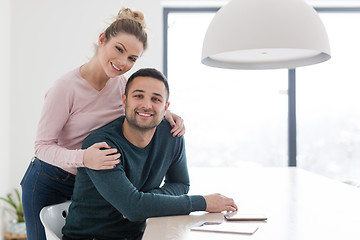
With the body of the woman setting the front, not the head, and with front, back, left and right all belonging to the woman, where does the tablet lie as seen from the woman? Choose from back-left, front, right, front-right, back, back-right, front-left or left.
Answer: front

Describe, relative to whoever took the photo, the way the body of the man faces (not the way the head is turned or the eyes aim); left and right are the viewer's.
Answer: facing the viewer and to the right of the viewer

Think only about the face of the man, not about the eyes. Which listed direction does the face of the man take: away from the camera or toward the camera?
toward the camera

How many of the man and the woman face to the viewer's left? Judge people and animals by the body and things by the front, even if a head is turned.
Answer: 0

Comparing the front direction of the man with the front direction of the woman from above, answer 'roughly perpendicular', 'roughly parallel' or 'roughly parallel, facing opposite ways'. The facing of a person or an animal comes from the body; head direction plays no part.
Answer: roughly parallel
